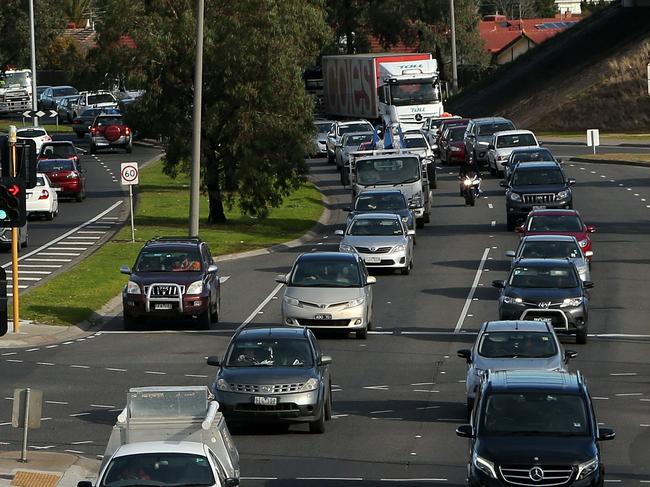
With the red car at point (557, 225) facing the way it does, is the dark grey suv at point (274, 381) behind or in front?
in front

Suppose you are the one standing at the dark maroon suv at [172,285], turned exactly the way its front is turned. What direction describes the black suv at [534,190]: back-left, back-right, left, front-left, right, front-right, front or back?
back-left

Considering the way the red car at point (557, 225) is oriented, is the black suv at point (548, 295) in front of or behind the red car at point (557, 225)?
in front

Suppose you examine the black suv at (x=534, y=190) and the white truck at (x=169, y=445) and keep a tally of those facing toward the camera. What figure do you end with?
2

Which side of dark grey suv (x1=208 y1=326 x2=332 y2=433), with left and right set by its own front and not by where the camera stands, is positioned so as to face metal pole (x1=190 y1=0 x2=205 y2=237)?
back

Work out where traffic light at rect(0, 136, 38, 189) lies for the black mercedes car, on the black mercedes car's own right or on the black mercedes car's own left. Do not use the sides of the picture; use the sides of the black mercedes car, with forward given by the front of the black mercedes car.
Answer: on the black mercedes car's own right

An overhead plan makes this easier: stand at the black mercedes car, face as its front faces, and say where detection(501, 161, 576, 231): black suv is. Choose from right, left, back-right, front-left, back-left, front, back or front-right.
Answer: back

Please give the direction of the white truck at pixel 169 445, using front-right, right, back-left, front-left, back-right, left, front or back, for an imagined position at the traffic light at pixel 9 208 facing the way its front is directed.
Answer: front-left

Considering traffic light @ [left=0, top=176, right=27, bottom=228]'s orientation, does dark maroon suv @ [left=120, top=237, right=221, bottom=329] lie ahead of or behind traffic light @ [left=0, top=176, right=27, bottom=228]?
behind

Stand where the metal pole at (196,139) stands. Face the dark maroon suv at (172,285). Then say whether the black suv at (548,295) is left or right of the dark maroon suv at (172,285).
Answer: left

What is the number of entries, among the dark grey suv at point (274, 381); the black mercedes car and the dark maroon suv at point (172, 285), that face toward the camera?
3

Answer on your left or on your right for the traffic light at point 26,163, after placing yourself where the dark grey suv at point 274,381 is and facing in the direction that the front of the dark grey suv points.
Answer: on your right
